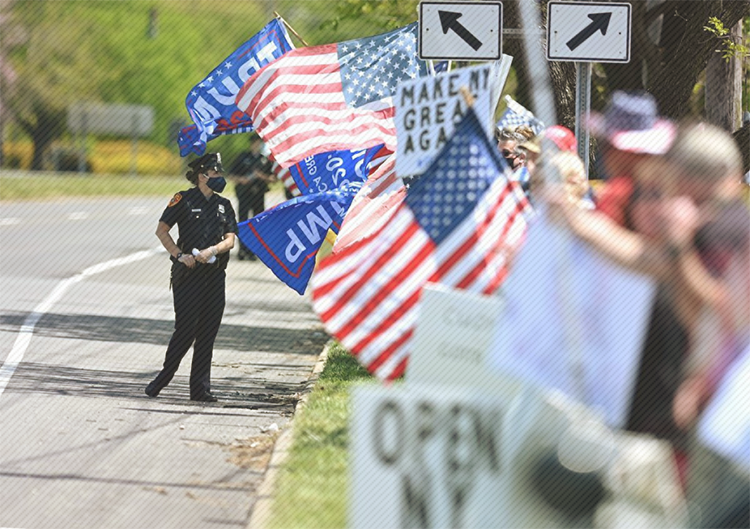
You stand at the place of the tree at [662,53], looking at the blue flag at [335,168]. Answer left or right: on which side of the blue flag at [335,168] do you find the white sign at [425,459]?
left

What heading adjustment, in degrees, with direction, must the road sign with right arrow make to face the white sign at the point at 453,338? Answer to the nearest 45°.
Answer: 0° — it already faces it

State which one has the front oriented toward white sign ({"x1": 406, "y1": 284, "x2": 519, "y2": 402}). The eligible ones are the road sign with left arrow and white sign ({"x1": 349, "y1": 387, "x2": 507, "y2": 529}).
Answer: the road sign with left arrow

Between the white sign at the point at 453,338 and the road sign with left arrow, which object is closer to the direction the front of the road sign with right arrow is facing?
the white sign

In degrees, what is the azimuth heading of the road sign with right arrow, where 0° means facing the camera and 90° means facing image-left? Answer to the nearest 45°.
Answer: approximately 0°

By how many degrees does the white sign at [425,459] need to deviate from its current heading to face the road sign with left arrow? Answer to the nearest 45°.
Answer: approximately 180°

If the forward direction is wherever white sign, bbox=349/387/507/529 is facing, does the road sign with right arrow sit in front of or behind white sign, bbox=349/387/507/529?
behind

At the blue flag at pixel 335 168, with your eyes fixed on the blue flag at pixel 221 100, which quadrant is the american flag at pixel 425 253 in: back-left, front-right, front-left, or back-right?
back-left
